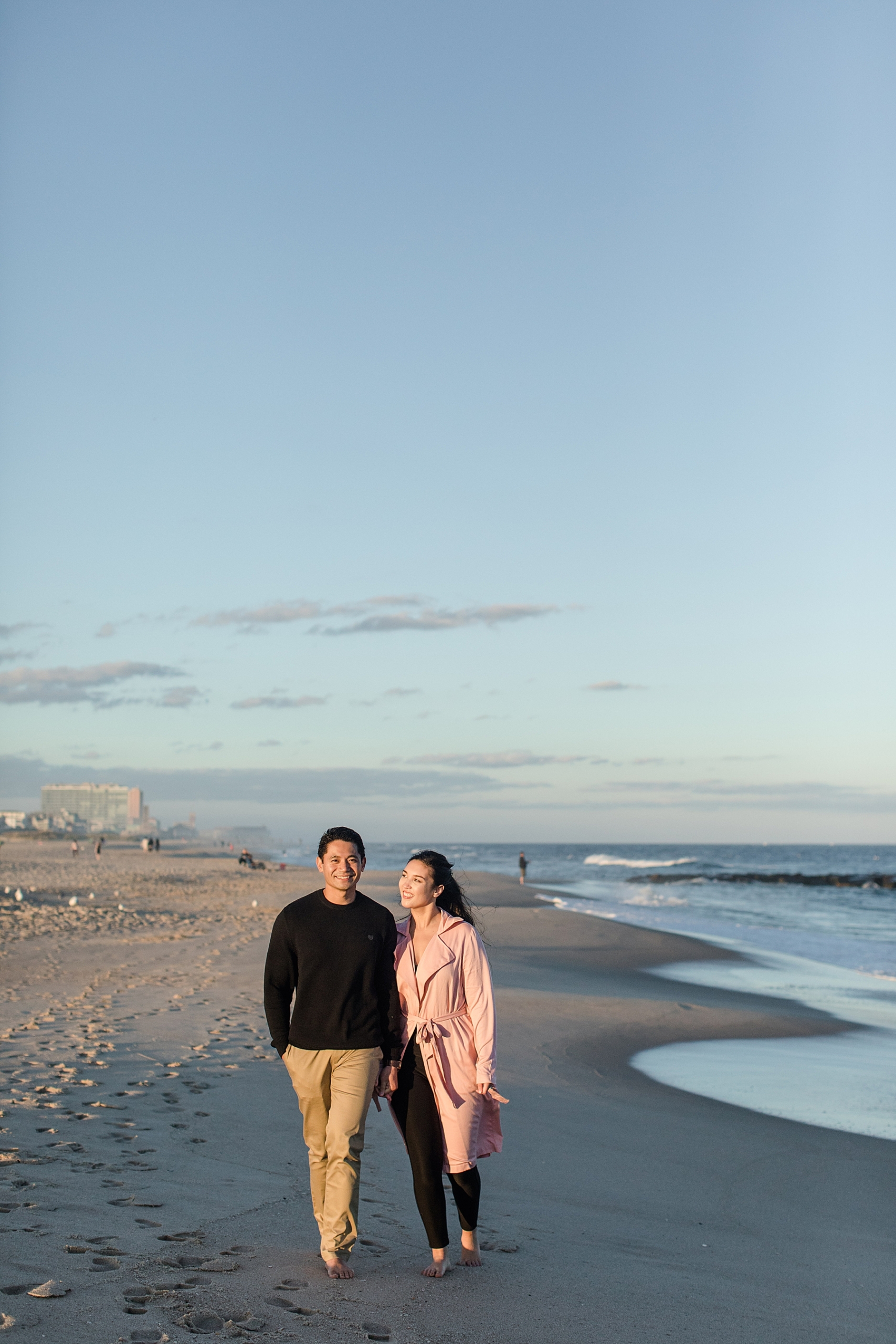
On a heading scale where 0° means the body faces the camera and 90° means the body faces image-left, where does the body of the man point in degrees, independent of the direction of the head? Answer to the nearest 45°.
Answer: approximately 0°

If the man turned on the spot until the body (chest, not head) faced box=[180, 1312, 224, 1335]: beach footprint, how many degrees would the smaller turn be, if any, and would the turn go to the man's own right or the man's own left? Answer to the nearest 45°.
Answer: approximately 45° to the man's own right

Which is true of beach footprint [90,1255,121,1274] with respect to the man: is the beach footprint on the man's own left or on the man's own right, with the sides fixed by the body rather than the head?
on the man's own right

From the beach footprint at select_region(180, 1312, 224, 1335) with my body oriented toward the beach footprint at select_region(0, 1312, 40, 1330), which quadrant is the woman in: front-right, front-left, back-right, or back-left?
back-right

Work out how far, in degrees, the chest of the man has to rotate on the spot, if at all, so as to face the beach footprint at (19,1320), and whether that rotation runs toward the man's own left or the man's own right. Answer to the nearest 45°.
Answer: approximately 45° to the man's own right
